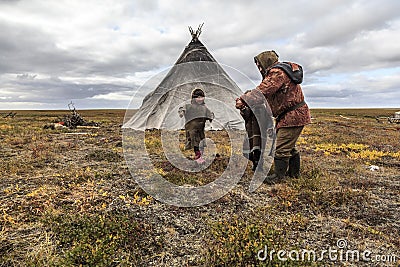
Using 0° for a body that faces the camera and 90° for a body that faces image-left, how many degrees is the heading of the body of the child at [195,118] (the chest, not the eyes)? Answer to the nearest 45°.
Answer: approximately 0°

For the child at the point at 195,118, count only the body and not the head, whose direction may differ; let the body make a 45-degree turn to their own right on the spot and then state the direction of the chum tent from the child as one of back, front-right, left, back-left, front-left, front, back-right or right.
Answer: back-right
